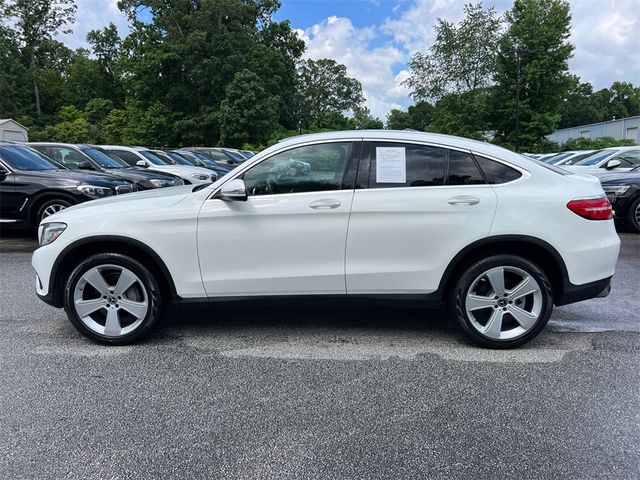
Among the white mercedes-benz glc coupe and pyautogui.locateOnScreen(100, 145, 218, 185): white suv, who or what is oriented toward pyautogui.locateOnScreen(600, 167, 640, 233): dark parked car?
the white suv

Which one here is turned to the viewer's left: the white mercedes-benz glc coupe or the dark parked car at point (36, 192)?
the white mercedes-benz glc coupe

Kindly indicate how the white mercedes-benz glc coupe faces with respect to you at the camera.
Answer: facing to the left of the viewer

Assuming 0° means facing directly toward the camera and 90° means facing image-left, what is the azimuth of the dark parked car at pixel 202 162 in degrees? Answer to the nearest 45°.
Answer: approximately 315°

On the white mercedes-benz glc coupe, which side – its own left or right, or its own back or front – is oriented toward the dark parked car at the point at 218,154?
right

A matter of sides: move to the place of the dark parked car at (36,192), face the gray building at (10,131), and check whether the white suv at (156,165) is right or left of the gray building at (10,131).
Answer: right

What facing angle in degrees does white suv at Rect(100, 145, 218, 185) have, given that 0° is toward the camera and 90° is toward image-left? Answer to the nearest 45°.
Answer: approximately 315°

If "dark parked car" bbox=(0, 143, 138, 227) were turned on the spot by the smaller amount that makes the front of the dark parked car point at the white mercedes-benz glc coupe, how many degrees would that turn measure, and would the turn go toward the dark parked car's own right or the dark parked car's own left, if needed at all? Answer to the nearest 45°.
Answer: approximately 45° to the dark parked car's own right

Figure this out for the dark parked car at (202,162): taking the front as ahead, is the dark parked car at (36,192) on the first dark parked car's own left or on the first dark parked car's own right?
on the first dark parked car's own right
